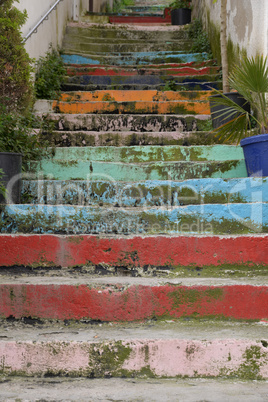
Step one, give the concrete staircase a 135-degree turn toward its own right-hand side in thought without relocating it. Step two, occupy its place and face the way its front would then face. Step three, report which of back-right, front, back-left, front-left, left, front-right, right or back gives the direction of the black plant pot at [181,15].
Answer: front-right

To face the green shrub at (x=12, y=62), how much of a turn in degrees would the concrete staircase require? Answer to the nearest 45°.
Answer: approximately 135° to its right

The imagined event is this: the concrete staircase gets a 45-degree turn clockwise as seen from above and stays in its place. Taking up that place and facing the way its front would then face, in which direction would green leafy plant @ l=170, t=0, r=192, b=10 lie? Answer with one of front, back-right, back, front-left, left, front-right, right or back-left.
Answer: back-right

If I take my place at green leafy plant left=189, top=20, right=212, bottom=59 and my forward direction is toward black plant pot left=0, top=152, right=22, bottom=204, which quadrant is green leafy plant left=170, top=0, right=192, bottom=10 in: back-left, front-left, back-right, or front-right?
back-right

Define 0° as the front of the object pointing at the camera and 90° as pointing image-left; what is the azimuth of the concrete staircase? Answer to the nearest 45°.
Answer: approximately 0°

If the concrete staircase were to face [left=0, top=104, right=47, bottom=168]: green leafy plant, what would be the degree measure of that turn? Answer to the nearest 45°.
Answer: approximately 135° to its right

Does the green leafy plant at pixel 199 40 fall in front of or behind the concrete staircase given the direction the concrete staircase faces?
behind
